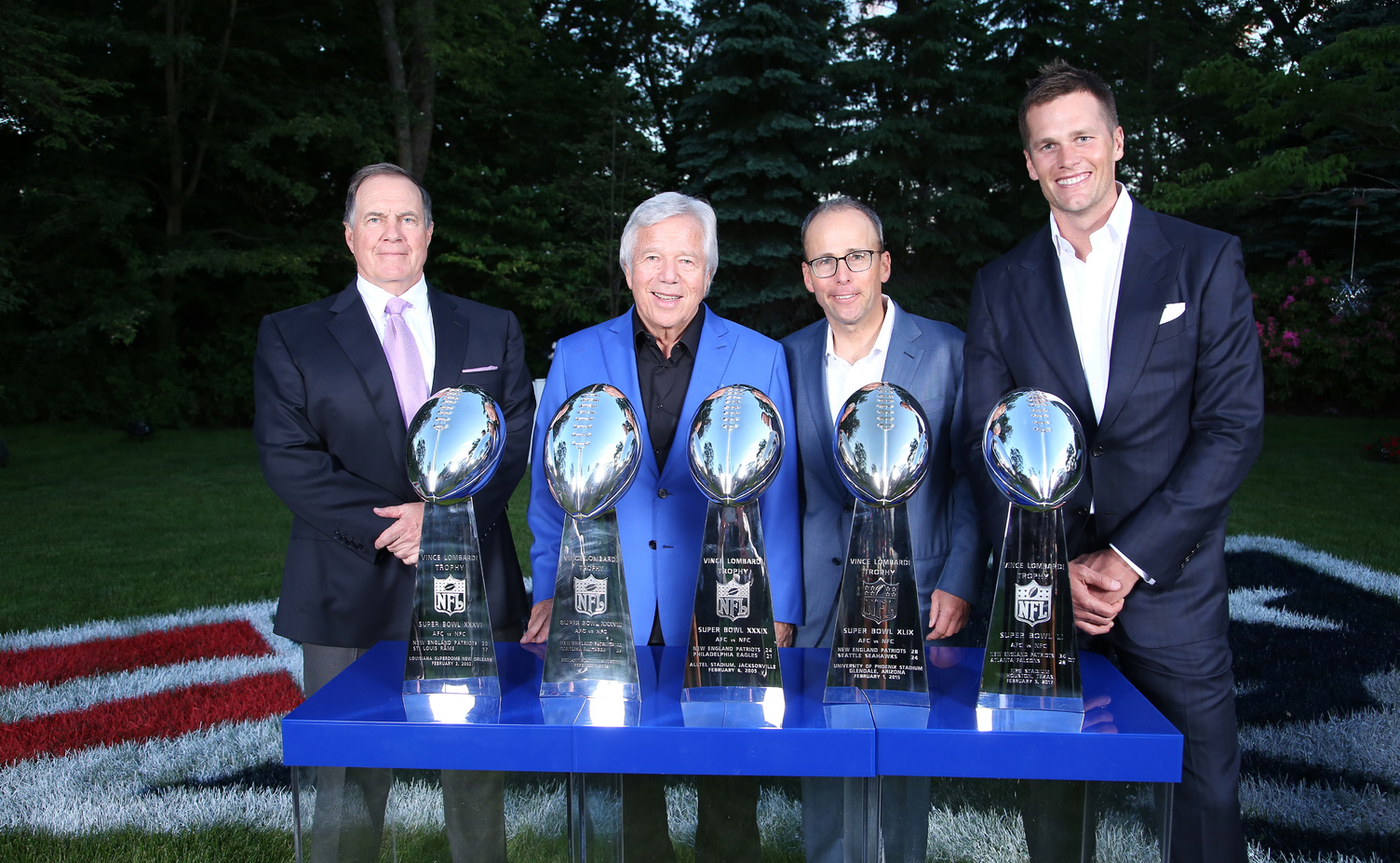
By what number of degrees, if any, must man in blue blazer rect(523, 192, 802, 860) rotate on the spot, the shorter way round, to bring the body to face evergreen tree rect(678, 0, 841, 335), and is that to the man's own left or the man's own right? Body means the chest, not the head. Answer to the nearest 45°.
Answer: approximately 180°

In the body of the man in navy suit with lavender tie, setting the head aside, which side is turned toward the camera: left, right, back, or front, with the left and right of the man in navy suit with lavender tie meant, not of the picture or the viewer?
front

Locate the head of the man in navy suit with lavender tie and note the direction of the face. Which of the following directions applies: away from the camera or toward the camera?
toward the camera

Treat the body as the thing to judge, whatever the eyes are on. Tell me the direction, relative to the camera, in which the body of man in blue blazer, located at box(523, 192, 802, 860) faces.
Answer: toward the camera

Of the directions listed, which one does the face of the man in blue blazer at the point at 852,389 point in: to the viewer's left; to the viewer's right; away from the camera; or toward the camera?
toward the camera

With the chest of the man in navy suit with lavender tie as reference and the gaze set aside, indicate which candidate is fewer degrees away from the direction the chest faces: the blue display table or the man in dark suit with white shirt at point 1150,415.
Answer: the blue display table

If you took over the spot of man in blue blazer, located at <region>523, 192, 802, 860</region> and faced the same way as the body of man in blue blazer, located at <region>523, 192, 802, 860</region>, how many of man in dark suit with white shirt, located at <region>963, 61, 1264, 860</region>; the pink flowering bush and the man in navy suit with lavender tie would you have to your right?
1

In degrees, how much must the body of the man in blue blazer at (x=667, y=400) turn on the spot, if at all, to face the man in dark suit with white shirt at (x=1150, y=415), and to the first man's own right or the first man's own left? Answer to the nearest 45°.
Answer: approximately 90° to the first man's own left

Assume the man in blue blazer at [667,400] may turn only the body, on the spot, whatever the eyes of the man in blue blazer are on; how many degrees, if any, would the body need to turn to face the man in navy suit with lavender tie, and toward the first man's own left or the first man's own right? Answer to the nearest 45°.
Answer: approximately 90° to the first man's own right

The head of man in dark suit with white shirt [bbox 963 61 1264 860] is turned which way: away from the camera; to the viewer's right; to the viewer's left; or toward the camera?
toward the camera

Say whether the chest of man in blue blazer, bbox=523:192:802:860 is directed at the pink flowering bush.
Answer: no

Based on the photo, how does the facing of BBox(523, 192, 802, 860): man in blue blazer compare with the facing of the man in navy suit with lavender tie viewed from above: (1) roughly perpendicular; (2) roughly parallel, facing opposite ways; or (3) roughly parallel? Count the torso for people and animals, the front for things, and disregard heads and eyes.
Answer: roughly parallel

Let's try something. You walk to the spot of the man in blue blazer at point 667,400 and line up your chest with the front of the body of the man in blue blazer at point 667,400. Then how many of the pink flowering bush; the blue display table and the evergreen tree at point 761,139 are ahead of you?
1

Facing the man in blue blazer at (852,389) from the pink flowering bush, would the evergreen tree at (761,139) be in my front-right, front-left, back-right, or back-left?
front-right
